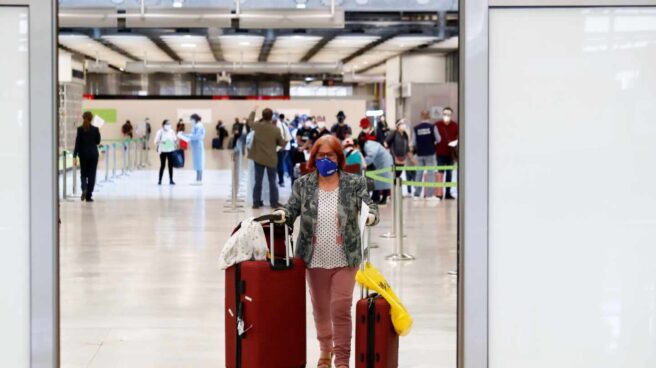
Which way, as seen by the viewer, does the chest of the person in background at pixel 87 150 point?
away from the camera

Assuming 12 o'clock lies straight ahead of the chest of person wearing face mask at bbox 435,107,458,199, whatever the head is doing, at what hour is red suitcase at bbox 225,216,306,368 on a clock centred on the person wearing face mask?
The red suitcase is roughly at 12 o'clock from the person wearing face mask.

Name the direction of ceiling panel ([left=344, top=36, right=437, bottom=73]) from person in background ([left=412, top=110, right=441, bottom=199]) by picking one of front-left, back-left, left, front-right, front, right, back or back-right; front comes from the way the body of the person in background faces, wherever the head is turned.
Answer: front

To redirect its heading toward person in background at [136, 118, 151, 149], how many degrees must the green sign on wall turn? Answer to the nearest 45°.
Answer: approximately 45° to its left

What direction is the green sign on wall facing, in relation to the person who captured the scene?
facing the viewer

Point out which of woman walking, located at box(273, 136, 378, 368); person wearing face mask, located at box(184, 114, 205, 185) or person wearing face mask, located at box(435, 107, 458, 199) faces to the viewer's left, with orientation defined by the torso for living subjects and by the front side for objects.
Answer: person wearing face mask, located at box(184, 114, 205, 185)

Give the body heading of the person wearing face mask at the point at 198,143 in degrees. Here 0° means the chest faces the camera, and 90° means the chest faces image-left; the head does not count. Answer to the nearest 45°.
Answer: approximately 90°

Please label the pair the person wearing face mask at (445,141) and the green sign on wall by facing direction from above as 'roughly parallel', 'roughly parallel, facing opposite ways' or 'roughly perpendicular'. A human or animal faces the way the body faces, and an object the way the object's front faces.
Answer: roughly parallel

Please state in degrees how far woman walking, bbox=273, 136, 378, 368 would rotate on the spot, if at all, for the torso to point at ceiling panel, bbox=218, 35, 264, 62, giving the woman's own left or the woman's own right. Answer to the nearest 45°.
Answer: approximately 180°

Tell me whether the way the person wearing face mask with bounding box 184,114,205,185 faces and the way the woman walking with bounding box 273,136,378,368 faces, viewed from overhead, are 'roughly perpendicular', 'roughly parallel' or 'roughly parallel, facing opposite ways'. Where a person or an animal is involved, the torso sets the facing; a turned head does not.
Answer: roughly perpendicular

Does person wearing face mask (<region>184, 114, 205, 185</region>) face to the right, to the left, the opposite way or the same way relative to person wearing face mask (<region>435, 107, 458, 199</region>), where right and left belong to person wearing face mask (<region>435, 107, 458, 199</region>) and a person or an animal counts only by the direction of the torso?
to the right

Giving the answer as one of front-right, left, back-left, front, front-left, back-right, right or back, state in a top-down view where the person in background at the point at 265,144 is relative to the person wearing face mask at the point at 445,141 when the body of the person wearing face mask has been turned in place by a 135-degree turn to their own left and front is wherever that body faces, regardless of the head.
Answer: back

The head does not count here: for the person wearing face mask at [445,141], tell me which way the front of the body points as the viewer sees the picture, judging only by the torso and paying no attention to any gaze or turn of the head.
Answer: toward the camera

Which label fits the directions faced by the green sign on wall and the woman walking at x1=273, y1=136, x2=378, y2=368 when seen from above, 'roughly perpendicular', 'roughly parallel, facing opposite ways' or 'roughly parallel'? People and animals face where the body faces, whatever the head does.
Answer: roughly parallel

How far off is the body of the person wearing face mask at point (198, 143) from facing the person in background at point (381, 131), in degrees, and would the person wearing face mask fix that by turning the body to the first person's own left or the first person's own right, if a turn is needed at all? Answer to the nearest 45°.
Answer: approximately 135° to the first person's own left

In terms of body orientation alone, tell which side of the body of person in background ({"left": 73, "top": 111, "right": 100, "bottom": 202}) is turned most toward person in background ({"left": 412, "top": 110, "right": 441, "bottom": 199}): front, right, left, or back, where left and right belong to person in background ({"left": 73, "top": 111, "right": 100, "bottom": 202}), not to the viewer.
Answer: right
